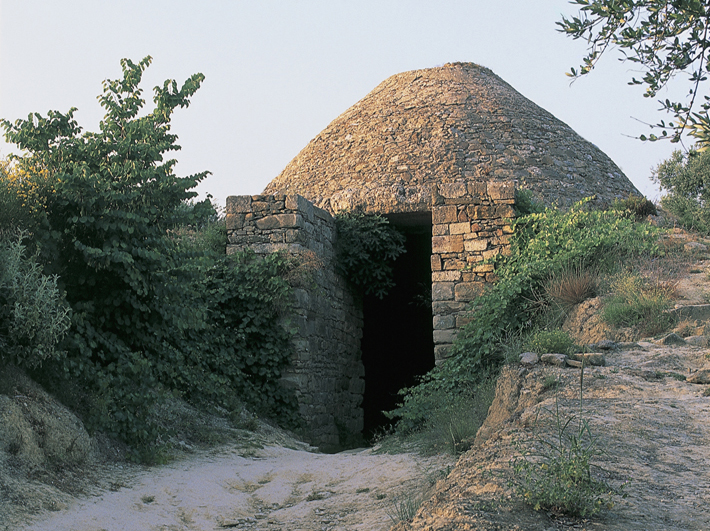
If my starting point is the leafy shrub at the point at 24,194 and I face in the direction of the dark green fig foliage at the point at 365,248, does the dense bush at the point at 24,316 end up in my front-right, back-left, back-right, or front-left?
back-right

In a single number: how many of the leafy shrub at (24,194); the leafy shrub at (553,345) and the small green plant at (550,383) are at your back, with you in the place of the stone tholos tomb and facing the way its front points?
0

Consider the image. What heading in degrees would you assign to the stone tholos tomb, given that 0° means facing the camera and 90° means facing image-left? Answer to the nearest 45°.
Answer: approximately 0°

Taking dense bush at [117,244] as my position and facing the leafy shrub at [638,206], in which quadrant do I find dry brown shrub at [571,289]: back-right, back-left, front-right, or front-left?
front-right

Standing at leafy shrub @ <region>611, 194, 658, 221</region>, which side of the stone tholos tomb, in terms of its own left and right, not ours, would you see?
left

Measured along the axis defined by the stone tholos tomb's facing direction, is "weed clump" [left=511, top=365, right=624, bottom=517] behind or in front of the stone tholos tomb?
in front

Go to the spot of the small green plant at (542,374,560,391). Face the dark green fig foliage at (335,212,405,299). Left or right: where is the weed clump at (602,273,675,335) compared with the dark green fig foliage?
right

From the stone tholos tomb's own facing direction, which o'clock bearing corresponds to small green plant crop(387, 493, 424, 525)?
The small green plant is roughly at 12 o'clock from the stone tholos tomb.

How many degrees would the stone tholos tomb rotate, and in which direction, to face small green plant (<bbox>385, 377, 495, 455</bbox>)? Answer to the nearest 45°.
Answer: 0° — it already faces it

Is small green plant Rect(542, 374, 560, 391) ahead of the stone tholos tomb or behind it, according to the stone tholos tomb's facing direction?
ahead

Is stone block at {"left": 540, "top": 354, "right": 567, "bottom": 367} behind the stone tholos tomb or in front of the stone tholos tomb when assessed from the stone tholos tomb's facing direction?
in front

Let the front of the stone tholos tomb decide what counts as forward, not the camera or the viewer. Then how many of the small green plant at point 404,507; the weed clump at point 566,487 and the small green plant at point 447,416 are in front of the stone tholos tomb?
3

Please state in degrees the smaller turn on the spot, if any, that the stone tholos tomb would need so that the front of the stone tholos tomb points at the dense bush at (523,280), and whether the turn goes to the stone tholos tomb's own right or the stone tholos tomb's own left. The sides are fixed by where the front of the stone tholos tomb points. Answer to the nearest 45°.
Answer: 0° — it already faces it
